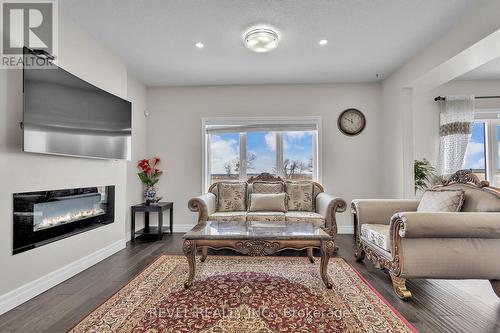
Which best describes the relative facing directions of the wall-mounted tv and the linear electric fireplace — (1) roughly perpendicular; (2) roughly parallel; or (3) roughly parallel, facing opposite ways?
roughly parallel

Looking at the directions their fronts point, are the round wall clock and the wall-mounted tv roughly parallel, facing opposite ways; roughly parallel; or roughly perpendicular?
roughly perpendicular

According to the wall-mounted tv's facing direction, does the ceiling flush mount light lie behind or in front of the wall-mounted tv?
in front

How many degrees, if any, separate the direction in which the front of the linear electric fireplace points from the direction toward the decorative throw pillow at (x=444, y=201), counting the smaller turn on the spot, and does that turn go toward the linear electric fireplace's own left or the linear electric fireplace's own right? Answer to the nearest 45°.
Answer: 0° — it already faces it

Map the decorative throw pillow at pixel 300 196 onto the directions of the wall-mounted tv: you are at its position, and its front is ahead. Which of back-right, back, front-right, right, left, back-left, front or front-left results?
front-left

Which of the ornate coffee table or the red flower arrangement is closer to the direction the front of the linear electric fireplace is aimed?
the ornate coffee table

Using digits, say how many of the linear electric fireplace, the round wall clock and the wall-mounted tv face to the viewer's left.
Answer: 0

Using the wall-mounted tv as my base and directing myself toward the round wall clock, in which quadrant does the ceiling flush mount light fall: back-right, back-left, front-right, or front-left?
front-right

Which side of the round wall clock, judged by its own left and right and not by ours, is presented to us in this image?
front

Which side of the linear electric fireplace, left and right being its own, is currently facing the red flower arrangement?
left

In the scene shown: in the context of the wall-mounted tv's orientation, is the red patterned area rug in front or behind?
in front

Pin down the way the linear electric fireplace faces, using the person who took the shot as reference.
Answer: facing the viewer and to the right of the viewer

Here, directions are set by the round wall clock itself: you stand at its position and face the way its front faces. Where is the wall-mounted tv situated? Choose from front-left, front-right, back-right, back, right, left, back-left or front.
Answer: front-right

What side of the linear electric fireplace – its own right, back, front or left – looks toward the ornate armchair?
front

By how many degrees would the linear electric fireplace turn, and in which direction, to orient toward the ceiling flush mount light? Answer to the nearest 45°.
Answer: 0° — it already faces it

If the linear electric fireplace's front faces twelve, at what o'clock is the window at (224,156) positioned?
The window is roughly at 10 o'clock from the linear electric fireplace.

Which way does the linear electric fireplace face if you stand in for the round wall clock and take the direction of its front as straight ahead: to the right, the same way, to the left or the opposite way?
to the left

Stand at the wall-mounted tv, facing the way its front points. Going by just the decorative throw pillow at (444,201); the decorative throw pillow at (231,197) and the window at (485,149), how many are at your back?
0
